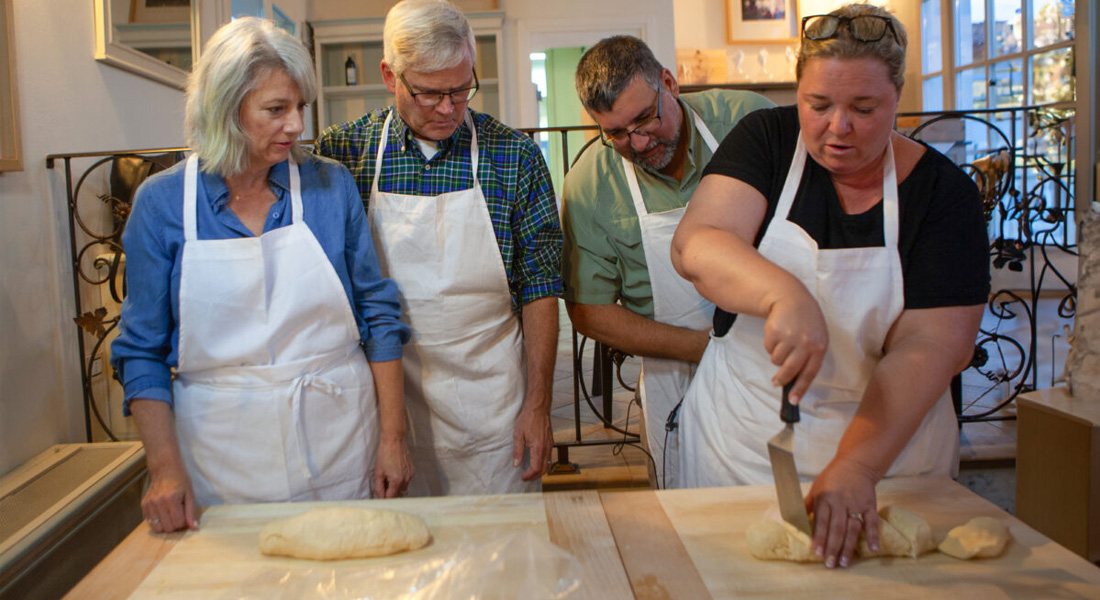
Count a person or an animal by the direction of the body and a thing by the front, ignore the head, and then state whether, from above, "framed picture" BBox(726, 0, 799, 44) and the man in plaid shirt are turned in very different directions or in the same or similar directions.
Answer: same or similar directions

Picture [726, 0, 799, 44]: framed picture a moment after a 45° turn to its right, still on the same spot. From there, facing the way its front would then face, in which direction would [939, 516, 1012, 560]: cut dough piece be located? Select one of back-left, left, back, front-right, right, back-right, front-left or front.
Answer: front-left

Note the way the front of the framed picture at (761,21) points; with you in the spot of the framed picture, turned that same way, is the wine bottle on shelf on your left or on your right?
on your right

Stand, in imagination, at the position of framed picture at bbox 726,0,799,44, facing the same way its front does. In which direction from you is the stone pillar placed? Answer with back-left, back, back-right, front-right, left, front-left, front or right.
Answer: front

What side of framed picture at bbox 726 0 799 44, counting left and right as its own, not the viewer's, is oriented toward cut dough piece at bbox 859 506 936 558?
front

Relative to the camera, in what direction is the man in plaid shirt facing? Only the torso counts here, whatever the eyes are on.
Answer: toward the camera

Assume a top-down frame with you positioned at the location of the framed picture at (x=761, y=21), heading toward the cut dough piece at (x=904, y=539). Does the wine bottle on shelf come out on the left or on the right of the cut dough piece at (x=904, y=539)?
right

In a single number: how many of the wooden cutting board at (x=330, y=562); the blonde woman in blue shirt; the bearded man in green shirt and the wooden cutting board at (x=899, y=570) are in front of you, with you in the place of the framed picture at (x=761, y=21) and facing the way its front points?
4

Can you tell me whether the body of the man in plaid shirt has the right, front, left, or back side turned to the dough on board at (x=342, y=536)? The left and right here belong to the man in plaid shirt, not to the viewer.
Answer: front

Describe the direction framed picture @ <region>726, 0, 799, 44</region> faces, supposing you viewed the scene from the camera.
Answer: facing the viewer

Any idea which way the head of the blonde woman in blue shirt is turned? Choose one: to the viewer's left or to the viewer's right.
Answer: to the viewer's right

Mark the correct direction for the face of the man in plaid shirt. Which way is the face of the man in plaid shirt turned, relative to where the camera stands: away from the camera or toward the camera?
toward the camera

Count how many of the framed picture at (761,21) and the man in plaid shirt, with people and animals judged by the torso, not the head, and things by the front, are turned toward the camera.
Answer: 2
